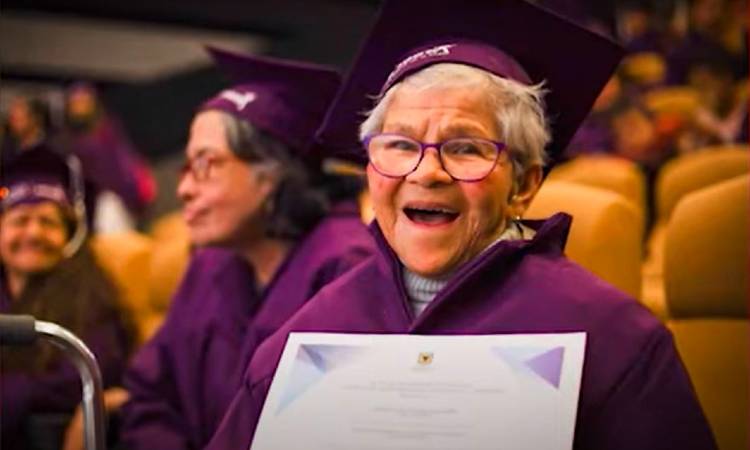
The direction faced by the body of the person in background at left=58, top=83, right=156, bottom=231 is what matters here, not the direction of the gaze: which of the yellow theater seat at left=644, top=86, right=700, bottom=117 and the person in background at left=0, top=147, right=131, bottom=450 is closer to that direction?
the person in background

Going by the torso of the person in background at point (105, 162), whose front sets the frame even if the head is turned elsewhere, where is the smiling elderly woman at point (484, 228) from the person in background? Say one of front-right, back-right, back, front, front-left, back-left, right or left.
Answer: front-left

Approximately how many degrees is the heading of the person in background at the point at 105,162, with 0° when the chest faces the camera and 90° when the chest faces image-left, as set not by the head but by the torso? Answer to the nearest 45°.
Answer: approximately 45°

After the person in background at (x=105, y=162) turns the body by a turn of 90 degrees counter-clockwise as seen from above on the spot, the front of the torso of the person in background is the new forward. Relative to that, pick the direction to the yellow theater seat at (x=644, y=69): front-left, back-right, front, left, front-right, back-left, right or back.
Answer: front-left

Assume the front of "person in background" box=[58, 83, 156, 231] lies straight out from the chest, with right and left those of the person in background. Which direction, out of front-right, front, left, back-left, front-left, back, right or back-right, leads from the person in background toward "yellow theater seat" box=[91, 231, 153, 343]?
front-left

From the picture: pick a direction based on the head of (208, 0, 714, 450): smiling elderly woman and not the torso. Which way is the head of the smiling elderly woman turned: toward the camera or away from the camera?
toward the camera

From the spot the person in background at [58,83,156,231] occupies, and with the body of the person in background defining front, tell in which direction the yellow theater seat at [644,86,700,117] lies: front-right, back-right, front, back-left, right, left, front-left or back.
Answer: back-left

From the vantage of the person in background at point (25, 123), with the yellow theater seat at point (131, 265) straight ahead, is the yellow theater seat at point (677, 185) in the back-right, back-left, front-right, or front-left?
front-left

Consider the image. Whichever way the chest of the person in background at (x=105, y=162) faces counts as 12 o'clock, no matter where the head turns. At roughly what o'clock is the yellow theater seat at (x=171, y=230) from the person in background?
The yellow theater seat is roughly at 10 o'clock from the person in background.

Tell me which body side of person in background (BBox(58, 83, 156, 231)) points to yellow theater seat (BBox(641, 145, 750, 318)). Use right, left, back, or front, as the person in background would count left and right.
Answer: left

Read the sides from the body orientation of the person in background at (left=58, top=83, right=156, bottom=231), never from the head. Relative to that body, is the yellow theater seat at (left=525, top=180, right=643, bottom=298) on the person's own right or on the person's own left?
on the person's own left

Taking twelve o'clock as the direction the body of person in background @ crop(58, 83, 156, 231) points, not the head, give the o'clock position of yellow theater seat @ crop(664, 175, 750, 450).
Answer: The yellow theater seat is roughly at 10 o'clock from the person in background.

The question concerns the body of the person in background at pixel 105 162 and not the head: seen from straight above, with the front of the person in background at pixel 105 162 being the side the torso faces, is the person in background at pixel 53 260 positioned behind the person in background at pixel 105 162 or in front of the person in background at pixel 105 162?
in front
